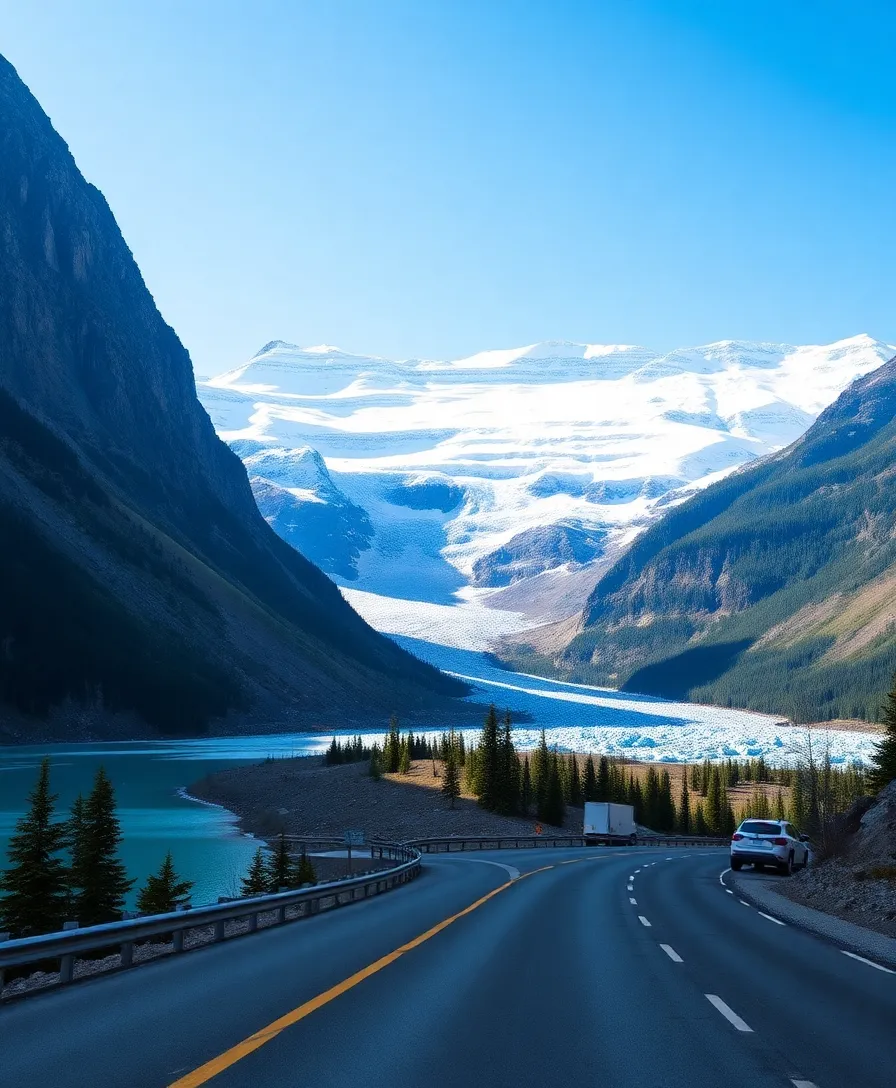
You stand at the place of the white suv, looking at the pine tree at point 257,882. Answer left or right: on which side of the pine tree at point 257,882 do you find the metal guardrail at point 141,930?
left

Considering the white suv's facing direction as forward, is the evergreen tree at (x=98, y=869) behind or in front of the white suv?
behind

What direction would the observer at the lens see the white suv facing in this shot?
facing away from the viewer and to the right of the viewer

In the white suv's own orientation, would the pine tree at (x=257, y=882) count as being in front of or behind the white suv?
behind

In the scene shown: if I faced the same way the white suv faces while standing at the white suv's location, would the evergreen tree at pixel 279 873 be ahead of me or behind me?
behind

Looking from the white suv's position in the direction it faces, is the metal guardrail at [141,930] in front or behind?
behind

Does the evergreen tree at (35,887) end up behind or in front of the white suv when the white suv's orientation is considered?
behind
